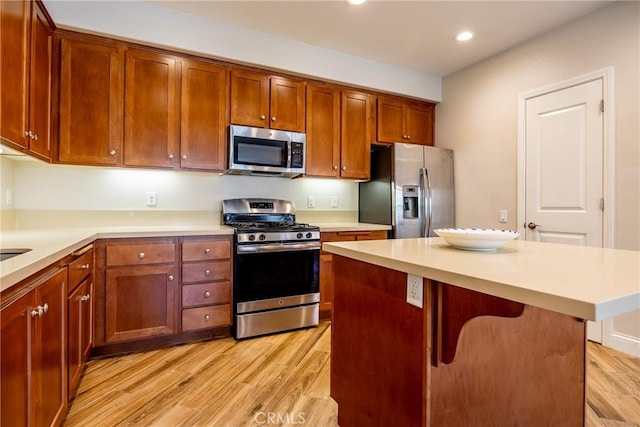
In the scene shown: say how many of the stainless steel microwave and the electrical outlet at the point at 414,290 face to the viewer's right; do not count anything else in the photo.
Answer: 0

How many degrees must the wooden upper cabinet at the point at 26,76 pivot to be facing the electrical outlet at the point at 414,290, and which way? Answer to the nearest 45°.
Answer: approximately 45° to its right

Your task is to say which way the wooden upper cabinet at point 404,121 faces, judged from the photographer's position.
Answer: facing the viewer and to the right of the viewer

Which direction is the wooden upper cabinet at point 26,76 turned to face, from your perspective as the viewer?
facing to the right of the viewer

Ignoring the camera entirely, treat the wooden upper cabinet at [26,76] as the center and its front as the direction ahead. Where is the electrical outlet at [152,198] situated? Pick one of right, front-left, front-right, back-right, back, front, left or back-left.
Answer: front-left

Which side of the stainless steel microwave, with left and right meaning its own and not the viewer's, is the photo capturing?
front

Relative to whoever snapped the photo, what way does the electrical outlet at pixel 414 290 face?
facing the viewer and to the left of the viewer

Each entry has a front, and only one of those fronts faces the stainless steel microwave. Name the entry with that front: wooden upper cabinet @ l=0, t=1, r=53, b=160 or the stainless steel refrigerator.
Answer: the wooden upper cabinet

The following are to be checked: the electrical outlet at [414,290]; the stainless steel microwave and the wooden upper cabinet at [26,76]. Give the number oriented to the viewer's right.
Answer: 1

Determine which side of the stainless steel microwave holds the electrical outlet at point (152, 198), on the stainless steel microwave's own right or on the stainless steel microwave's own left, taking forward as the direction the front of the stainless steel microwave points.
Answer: on the stainless steel microwave's own right

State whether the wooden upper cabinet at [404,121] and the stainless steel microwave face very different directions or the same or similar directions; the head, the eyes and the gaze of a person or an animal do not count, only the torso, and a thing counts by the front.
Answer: same or similar directions

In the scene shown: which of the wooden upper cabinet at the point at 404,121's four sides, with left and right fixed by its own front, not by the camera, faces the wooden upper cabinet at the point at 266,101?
right

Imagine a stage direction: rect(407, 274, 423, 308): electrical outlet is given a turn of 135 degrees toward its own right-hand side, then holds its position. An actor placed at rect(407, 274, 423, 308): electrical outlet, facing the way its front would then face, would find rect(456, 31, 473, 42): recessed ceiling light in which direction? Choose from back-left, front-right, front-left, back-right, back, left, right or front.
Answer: front
